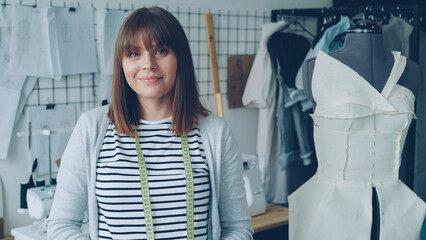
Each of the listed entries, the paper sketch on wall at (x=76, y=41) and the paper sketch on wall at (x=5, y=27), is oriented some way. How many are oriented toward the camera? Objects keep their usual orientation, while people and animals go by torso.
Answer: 2

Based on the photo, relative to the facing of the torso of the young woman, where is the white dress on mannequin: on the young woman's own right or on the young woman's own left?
on the young woman's own left

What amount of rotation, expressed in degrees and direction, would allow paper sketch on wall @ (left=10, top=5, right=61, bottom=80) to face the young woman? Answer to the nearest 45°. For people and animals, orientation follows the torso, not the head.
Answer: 0° — it already faces them

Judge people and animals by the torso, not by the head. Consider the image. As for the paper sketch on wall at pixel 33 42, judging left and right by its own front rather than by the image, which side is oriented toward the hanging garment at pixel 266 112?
left

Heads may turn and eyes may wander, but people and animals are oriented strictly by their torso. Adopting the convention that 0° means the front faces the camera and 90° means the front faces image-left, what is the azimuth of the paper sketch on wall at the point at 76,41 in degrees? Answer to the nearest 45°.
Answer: approximately 0°

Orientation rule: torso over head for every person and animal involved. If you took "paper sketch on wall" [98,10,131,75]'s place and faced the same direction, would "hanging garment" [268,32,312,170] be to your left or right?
on your left
